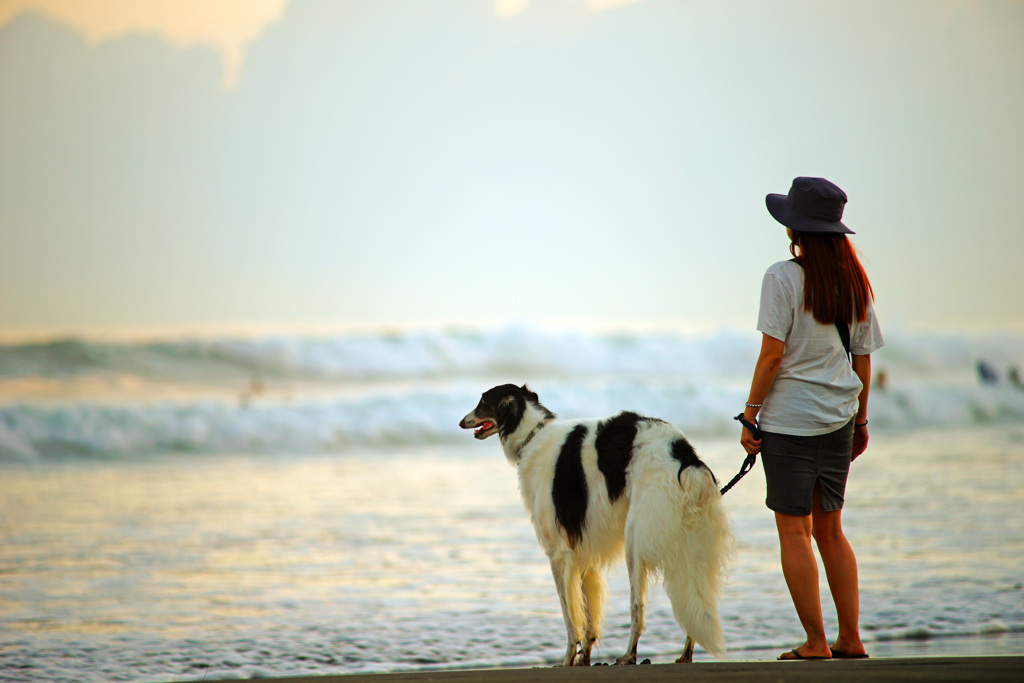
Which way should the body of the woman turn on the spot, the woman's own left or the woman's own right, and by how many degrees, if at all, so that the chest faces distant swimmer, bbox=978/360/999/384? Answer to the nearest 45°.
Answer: approximately 45° to the woman's own right

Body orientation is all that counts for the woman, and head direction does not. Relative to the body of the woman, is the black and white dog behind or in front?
in front

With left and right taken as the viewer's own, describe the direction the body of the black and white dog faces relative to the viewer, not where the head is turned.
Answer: facing away from the viewer and to the left of the viewer

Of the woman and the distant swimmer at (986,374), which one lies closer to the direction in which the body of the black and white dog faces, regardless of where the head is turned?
the distant swimmer

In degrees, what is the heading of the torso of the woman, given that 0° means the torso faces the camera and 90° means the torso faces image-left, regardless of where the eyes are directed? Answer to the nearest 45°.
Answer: approximately 135°

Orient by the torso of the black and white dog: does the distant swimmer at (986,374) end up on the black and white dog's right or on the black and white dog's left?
on the black and white dog's right

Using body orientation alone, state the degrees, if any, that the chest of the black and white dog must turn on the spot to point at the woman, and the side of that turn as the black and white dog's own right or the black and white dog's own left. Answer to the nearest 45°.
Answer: approximately 180°
